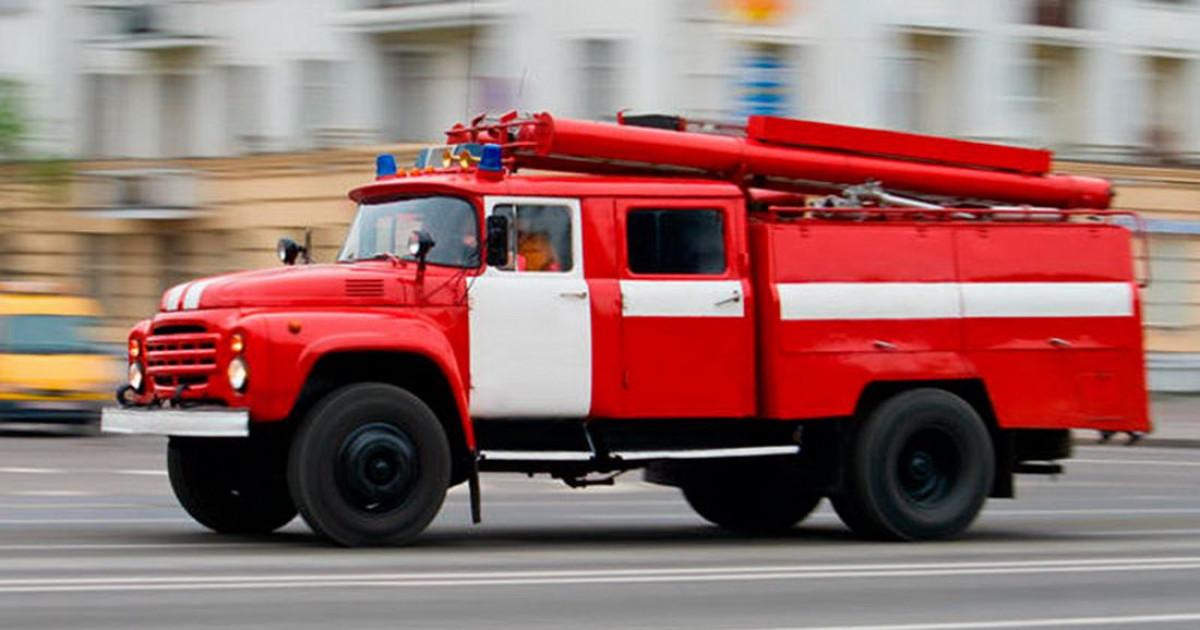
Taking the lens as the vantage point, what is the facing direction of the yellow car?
facing to the left of the viewer

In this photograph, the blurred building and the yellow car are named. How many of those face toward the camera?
1

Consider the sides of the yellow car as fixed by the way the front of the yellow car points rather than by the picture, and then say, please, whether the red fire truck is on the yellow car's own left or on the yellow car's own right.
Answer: on the yellow car's own left

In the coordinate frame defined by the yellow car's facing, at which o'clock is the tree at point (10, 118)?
The tree is roughly at 3 o'clock from the yellow car.

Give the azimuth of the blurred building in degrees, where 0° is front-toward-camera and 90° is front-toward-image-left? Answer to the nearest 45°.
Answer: approximately 0°

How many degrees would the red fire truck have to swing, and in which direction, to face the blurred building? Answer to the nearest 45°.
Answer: approximately 135° to its right

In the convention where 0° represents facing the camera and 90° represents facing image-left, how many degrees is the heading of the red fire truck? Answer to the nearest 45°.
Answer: approximately 45°

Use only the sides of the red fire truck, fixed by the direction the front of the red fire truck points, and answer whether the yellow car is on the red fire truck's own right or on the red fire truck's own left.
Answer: on the red fire truck's own right

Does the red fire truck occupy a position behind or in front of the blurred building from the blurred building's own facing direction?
in front
